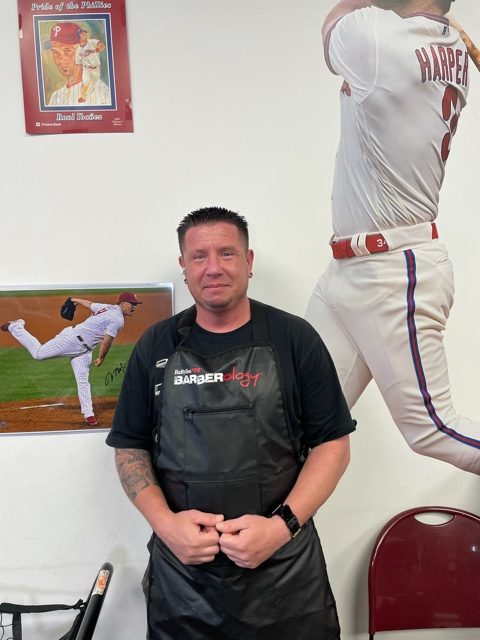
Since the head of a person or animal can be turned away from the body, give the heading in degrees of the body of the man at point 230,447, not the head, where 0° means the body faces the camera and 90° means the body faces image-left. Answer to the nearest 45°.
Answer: approximately 0°

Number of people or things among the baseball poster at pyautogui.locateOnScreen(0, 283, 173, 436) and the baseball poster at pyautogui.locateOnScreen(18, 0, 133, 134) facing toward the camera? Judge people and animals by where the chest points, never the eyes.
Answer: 2
